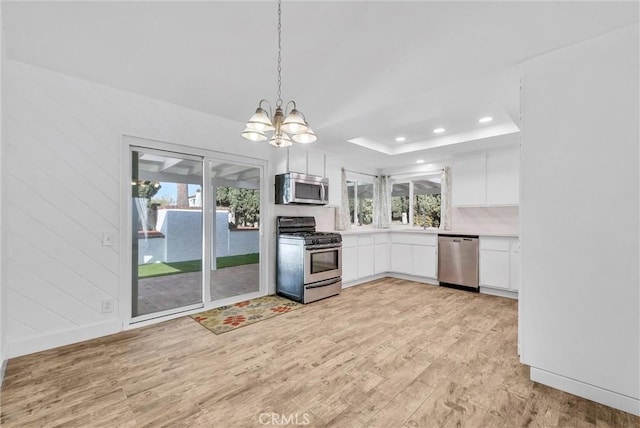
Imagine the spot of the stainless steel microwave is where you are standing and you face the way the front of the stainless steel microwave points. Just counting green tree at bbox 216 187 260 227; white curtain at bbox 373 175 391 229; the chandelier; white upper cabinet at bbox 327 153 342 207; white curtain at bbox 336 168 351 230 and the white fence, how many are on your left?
3

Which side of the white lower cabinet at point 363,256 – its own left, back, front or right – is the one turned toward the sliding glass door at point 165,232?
right

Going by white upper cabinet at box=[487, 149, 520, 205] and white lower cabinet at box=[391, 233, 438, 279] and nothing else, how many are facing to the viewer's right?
0

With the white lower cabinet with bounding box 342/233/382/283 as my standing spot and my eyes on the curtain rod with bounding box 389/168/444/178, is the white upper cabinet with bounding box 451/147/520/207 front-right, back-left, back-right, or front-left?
front-right

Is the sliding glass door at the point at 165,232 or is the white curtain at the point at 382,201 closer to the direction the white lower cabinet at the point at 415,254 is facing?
the sliding glass door

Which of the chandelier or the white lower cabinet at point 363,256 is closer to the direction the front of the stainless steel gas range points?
the chandelier
